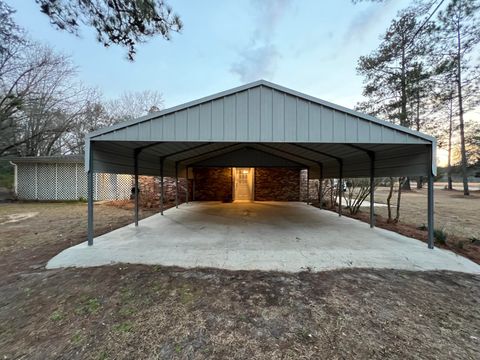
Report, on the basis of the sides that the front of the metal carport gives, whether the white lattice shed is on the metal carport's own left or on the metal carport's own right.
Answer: on the metal carport's own right

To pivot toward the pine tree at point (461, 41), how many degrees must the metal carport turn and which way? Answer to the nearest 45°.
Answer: approximately 135° to its left

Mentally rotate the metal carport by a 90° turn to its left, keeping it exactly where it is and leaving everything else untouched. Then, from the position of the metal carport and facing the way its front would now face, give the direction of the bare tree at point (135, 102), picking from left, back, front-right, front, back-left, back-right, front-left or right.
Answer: back-left

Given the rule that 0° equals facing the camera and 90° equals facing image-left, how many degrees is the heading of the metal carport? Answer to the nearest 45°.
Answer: approximately 0°
